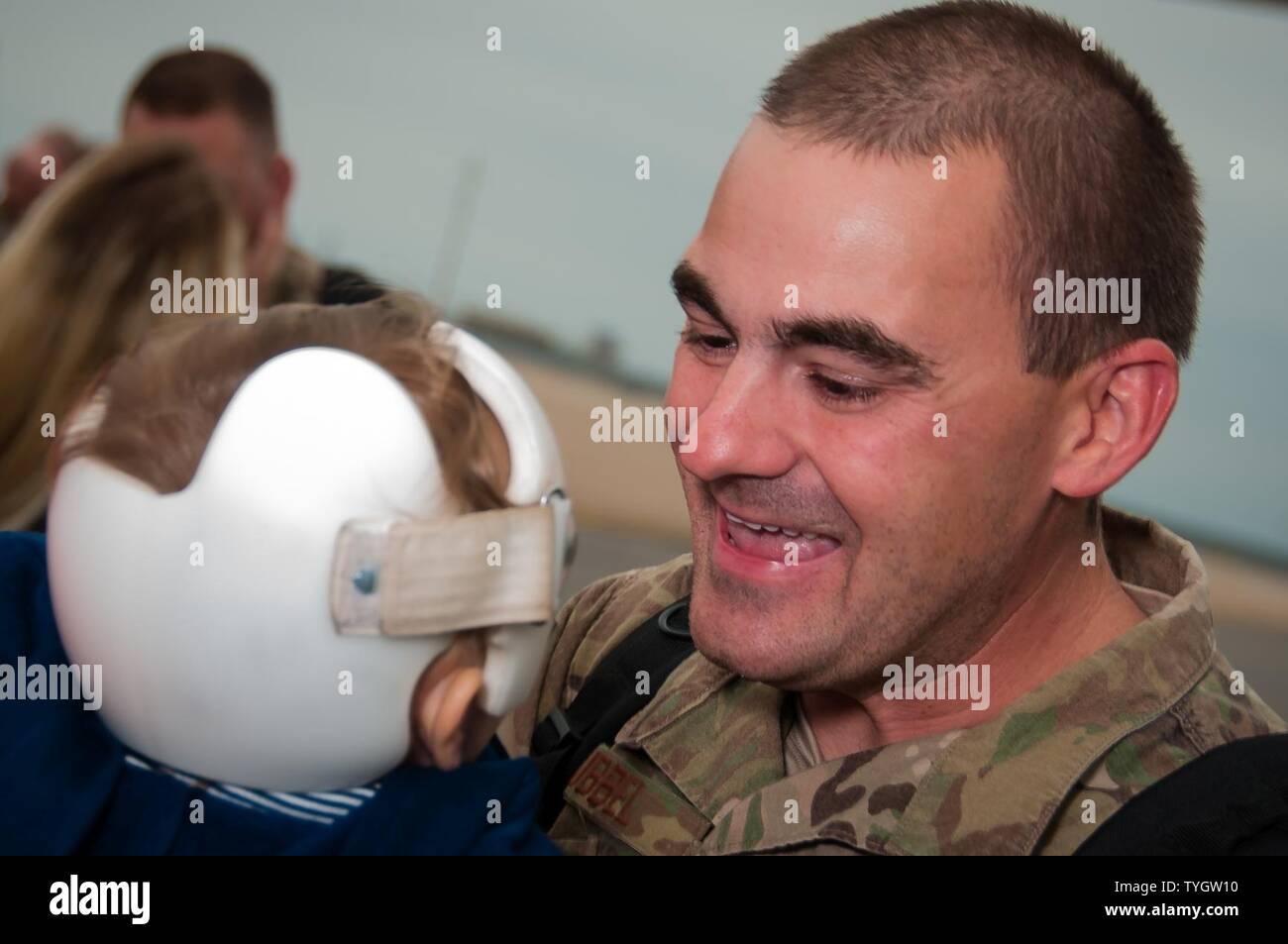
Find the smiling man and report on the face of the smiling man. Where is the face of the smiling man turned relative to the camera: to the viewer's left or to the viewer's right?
to the viewer's left

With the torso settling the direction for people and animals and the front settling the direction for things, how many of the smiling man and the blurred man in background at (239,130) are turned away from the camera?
0

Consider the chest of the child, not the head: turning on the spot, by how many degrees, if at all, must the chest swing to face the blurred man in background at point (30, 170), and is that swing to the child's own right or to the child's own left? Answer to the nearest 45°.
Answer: approximately 45° to the child's own left

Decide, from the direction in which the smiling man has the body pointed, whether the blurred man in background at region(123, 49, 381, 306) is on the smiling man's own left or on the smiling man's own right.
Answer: on the smiling man's own right

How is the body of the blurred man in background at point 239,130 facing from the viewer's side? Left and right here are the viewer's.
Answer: facing the viewer and to the left of the viewer

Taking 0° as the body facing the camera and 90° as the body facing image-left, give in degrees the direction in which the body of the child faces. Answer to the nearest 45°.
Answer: approximately 225°

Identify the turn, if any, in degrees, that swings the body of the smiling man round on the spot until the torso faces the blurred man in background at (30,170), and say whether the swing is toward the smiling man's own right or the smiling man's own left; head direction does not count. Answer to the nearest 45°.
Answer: approximately 90° to the smiling man's own right

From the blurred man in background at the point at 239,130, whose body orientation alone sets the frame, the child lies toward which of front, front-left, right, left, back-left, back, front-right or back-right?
front-left

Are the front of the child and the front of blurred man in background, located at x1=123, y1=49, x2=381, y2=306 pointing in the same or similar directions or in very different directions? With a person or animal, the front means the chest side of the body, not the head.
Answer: very different directions

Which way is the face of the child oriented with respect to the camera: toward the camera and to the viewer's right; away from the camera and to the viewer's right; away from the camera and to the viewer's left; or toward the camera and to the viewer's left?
away from the camera and to the viewer's right

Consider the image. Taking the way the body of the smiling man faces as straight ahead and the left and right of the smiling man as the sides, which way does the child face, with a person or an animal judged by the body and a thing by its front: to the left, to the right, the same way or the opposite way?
the opposite way

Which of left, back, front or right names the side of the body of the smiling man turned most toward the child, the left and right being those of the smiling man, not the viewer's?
front
